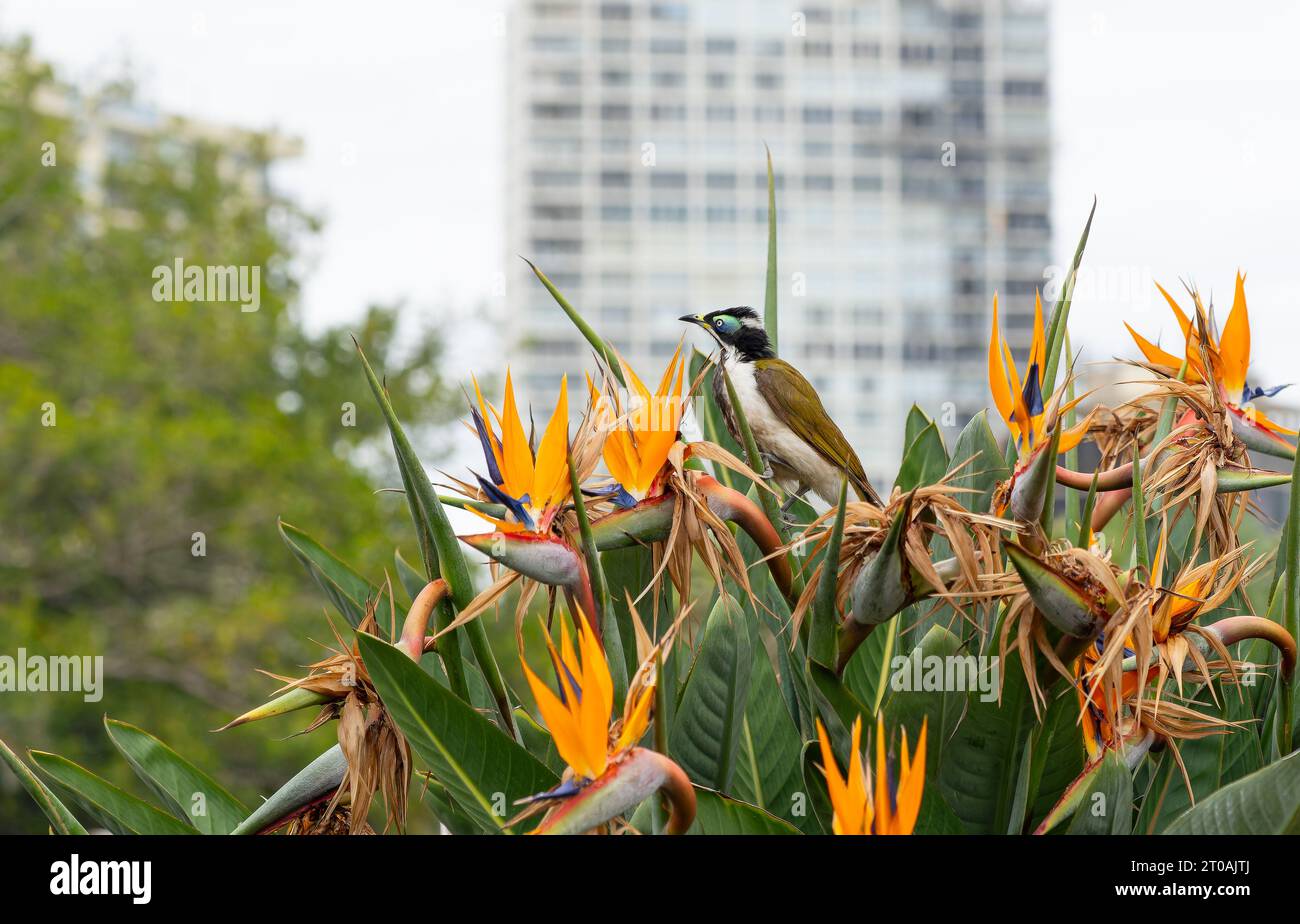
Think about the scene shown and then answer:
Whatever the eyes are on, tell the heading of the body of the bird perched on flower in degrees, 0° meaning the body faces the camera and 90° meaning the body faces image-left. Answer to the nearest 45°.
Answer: approximately 90°

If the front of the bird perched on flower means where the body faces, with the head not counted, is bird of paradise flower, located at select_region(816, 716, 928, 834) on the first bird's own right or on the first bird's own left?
on the first bird's own left

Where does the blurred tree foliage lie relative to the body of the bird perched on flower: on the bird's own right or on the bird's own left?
on the bird's own right
